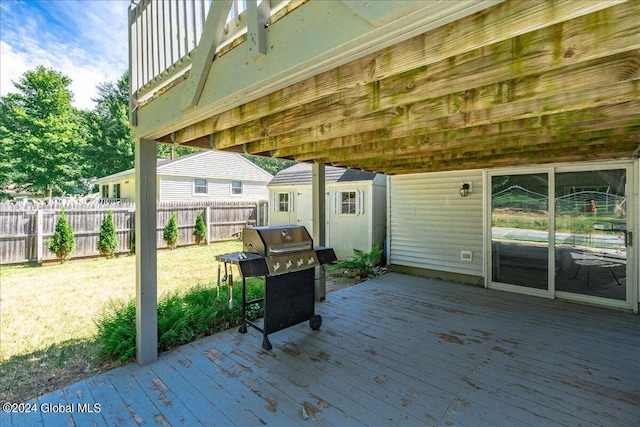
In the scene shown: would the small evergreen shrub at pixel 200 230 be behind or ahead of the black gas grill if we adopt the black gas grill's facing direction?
behind

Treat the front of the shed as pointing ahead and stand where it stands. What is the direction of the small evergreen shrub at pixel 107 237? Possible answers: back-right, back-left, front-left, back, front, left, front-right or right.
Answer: front-right

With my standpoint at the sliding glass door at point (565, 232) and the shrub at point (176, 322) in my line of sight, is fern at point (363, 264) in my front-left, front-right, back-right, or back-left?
front-right

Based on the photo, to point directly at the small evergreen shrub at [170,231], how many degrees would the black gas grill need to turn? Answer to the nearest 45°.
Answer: approximately 180°

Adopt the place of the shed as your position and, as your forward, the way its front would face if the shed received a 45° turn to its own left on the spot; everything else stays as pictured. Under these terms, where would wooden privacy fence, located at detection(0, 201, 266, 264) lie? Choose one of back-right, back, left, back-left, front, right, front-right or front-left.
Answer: right

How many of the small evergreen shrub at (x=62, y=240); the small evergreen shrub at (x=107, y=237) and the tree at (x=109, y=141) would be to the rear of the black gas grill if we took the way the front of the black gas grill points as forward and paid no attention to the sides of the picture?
3

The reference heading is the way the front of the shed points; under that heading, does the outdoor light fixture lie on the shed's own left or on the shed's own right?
on the shed's own left

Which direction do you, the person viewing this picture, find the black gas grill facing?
facing the viewer and to the right of the viewer

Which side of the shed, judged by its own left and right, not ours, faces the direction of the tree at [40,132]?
right

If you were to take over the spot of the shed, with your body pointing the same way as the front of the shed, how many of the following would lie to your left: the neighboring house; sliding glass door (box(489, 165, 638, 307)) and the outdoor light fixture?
2

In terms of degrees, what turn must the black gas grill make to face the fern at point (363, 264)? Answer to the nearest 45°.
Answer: approximately 90° to its left

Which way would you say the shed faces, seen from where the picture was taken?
facing the viewer and to the left of the viewer

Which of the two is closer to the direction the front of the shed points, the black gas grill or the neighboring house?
the black gas grill

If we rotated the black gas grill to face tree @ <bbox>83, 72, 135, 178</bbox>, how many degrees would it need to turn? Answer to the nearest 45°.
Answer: approximately 180°

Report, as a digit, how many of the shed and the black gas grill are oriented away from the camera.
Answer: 0

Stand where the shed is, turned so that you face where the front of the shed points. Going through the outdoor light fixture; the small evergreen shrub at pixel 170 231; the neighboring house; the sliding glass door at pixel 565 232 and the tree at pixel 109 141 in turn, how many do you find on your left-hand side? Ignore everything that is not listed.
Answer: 2
